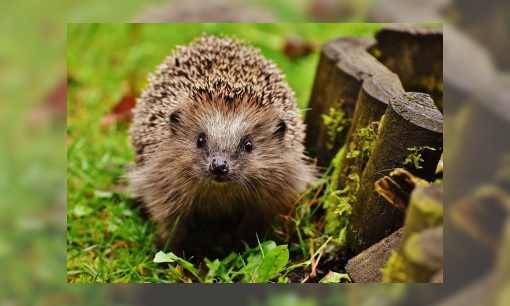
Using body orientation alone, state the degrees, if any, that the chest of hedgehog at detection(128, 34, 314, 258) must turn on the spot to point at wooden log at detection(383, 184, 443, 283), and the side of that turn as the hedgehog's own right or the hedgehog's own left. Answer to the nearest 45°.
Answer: approximately 45° to the hedgehog's own left

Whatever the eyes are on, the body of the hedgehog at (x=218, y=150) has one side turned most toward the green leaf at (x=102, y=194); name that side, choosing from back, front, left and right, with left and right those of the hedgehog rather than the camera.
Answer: right

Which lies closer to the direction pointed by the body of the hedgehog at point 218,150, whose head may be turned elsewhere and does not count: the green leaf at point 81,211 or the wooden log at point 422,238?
the wooden log

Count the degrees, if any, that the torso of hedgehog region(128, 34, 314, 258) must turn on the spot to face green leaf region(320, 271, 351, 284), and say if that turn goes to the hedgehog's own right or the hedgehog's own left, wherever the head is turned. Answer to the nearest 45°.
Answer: approximately 45° to the hedgehog's own left

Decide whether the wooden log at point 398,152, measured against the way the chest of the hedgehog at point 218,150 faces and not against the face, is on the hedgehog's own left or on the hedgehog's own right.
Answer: on the hedgehog's own left

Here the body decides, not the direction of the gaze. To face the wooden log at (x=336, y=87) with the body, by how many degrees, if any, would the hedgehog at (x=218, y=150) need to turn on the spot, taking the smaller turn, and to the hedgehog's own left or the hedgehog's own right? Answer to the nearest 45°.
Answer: approximately 135° to the hedgehog's own left

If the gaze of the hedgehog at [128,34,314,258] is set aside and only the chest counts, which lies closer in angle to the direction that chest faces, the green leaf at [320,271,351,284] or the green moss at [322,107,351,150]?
the green leaf

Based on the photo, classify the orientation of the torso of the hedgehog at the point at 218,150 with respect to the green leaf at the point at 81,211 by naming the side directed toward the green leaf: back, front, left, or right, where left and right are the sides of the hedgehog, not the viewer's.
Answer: right

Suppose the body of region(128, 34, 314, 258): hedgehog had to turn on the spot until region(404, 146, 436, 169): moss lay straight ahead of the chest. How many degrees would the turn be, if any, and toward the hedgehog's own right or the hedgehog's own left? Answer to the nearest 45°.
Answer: approximately 45° to the hedgehog's own left

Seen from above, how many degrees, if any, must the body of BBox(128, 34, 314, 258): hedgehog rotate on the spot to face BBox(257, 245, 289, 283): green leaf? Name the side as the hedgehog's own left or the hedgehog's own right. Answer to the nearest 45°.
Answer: approximately 45° to the hedgehog's own left

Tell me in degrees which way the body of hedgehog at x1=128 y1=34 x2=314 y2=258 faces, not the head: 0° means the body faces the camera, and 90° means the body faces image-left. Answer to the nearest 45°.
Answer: approximately 0°
